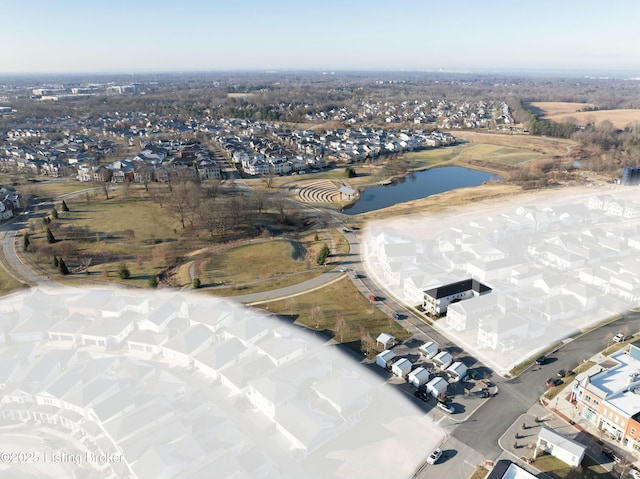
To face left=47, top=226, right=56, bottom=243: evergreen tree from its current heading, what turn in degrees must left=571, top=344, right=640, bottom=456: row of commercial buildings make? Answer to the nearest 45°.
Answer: approximately 45° to its right

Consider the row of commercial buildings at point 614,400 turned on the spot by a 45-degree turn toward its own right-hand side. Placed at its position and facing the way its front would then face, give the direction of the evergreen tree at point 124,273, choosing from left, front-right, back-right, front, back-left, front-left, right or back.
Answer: front

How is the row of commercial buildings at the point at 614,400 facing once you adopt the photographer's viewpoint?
facing the viewer and to the left of the viewer

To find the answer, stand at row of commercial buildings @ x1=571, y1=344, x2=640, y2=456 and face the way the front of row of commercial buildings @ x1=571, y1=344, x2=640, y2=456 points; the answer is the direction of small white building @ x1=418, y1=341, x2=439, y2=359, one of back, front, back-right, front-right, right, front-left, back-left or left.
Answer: front-right

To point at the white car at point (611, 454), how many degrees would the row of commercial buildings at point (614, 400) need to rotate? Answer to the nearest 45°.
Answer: approximately 45° to its left

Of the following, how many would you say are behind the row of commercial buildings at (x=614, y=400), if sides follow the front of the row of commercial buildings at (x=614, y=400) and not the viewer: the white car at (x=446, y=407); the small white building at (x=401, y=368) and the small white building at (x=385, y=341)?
0

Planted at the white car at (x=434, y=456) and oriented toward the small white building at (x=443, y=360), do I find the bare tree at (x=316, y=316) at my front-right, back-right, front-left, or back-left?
front-left

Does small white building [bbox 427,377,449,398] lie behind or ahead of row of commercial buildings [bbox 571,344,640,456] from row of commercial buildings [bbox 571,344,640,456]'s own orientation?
ahead

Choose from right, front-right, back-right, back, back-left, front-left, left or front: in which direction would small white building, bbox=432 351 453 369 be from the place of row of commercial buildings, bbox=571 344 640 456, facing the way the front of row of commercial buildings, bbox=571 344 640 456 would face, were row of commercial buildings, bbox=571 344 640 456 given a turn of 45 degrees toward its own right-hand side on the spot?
front

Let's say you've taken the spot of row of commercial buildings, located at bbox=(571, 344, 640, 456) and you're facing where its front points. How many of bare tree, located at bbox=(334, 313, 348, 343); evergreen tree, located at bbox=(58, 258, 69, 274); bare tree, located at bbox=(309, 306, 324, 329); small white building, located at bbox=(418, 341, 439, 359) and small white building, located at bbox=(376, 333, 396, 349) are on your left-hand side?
0

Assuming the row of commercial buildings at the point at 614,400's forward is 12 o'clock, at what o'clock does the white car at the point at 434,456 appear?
The white car is roughly at 12 o'clock from the row of commercial buildings.

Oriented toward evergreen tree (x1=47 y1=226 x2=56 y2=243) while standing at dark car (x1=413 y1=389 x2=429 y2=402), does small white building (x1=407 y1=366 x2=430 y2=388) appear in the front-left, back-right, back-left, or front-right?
front-right

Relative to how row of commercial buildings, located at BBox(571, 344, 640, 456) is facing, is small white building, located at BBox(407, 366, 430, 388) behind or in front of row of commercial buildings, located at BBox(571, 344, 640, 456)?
in front

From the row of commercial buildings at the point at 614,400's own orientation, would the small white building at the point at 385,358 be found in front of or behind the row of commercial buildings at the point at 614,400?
in front
